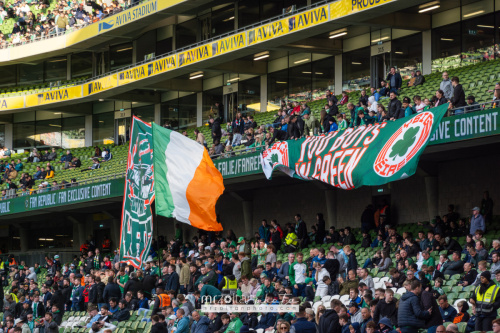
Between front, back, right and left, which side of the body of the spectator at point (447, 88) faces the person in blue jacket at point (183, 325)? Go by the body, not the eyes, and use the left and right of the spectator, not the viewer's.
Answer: front

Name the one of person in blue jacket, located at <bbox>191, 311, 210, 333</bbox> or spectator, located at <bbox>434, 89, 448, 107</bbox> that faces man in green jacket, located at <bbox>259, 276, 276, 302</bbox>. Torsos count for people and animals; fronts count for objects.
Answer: the spectator

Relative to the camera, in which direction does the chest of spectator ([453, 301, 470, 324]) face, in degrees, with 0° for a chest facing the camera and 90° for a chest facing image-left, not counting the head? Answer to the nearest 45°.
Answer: approximately 45°

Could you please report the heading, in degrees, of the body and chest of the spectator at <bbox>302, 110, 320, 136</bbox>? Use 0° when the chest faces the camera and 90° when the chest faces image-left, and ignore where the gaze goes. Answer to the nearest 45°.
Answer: approximately 45°

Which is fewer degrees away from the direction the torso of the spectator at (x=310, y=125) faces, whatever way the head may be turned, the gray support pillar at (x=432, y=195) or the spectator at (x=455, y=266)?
the spectator

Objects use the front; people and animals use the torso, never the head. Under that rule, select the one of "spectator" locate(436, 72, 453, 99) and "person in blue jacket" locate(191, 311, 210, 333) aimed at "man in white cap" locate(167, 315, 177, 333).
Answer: the spectator

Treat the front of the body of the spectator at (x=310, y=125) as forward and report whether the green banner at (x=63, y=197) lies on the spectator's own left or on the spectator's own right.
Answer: on the spectator's own right

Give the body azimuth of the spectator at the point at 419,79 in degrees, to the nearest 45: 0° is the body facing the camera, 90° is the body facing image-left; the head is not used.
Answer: approximately 45°

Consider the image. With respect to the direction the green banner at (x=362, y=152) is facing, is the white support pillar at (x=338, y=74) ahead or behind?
behind

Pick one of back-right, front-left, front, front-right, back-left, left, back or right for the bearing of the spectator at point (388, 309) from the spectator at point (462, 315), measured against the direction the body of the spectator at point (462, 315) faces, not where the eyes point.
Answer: front-right
